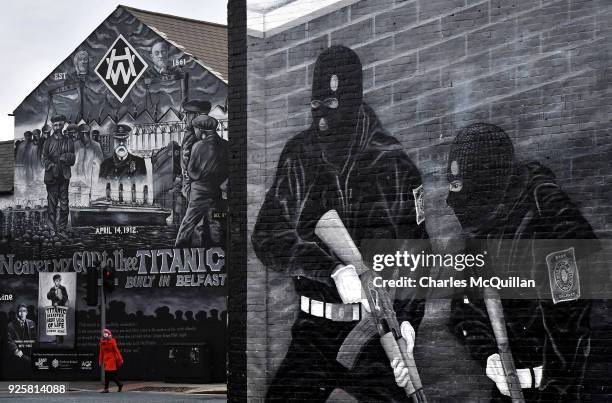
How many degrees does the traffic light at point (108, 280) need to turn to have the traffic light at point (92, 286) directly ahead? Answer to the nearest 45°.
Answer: approximately 45° to its right

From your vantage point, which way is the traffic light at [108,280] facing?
toward the camera
